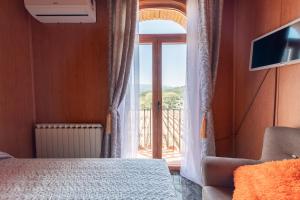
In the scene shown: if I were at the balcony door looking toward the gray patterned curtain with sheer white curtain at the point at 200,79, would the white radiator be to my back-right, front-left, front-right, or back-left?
back-right

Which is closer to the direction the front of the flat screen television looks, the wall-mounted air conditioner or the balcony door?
the wall-mounted air conditioner

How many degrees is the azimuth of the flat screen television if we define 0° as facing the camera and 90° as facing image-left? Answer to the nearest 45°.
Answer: approximately 45°

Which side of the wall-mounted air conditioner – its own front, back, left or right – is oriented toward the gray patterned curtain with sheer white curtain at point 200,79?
left

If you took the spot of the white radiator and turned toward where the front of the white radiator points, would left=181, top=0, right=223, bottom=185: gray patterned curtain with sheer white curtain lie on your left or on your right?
on your left

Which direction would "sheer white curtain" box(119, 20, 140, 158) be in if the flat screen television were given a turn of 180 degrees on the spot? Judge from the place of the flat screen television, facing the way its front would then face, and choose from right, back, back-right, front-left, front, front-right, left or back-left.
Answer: back-left

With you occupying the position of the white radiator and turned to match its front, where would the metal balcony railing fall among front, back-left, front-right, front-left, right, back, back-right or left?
left

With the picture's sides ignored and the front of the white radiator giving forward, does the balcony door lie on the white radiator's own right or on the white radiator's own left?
on the white radiator's own left

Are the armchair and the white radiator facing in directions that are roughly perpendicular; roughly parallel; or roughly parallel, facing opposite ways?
roughly perpendicular

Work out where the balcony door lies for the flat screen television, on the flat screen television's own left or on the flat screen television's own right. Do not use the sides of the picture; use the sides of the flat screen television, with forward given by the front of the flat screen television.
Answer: on the flat screen television's own right

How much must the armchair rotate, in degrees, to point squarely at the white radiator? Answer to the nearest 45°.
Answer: approximately 45° to its right
